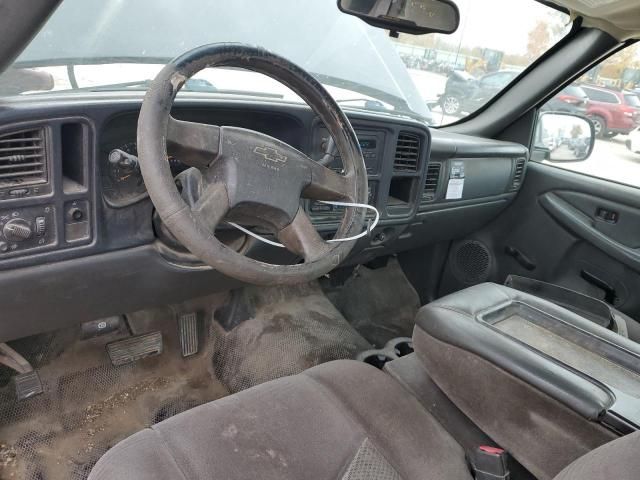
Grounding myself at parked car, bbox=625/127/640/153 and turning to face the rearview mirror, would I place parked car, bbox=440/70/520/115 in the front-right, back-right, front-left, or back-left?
back-right

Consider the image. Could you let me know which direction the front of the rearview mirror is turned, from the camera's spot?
facing the viewer

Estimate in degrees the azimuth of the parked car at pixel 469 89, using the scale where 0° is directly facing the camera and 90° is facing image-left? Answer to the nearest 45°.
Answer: approximately 90°

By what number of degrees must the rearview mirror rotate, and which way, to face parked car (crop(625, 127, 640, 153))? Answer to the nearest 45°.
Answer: approximately 135° to its left

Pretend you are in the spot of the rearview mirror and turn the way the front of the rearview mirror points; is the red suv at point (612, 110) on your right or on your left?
on your left

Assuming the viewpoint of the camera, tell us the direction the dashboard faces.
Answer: facing the viewer and to the right of the viewer

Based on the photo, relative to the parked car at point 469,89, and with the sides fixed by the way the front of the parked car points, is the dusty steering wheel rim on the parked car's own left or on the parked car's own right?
on the parked car's own left

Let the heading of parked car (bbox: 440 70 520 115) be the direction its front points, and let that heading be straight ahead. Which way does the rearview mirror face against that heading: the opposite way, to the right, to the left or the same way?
to the left

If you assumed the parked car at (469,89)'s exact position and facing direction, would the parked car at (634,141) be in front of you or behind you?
behind
